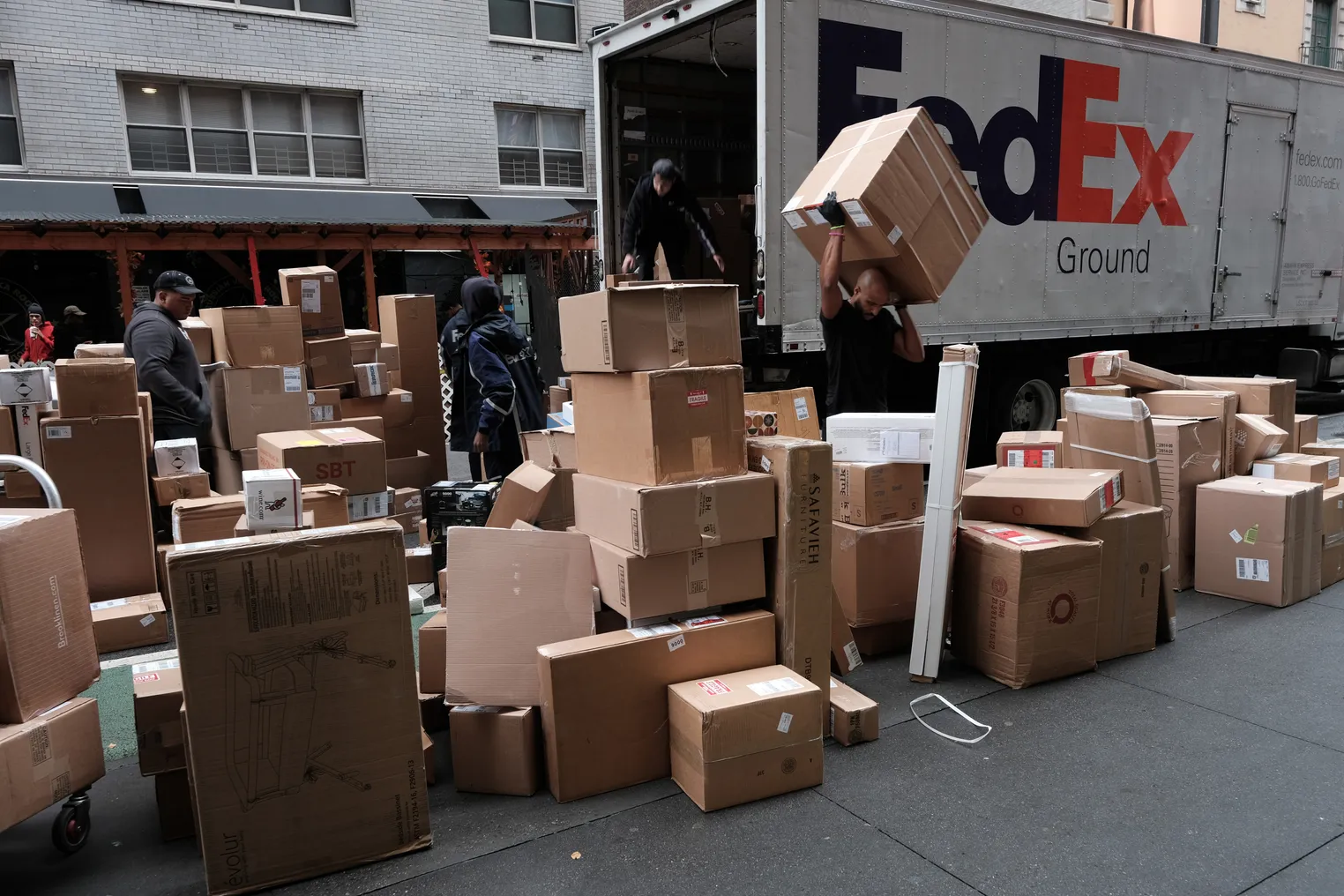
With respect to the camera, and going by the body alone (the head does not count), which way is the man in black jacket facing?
toward the camera

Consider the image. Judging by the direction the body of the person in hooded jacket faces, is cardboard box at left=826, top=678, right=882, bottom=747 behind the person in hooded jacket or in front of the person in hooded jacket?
behind

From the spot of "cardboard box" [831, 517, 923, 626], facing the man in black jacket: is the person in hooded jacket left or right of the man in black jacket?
left

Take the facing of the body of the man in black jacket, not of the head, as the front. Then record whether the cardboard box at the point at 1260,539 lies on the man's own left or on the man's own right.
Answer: on the man's own left

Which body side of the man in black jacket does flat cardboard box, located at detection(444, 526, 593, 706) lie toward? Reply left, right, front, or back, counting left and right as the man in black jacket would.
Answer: front

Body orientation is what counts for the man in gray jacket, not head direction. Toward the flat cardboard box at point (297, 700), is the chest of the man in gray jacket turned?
no

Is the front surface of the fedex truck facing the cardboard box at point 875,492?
no

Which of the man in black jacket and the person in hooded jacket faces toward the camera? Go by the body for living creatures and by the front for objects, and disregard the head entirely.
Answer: the man in black jacket

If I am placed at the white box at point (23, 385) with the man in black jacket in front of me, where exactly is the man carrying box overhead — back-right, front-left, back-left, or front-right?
front-right

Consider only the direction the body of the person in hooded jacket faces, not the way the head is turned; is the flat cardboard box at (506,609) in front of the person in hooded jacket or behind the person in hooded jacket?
behind

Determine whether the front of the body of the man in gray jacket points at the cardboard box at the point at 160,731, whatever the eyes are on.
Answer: no

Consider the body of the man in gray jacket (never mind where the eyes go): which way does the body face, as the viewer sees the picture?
to the viewer's right

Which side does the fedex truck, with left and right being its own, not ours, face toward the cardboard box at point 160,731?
back

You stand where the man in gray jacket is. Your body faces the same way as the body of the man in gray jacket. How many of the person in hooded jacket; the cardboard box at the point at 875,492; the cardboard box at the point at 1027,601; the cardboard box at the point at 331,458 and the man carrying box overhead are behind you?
0

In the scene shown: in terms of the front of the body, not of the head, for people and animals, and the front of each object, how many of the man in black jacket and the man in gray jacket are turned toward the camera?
1

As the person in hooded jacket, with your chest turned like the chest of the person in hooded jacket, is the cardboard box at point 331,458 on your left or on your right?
on your left

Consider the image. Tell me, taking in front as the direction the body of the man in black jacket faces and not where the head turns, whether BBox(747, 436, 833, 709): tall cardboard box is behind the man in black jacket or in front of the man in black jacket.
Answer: in front

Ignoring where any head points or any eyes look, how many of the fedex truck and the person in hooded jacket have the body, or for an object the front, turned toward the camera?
0
